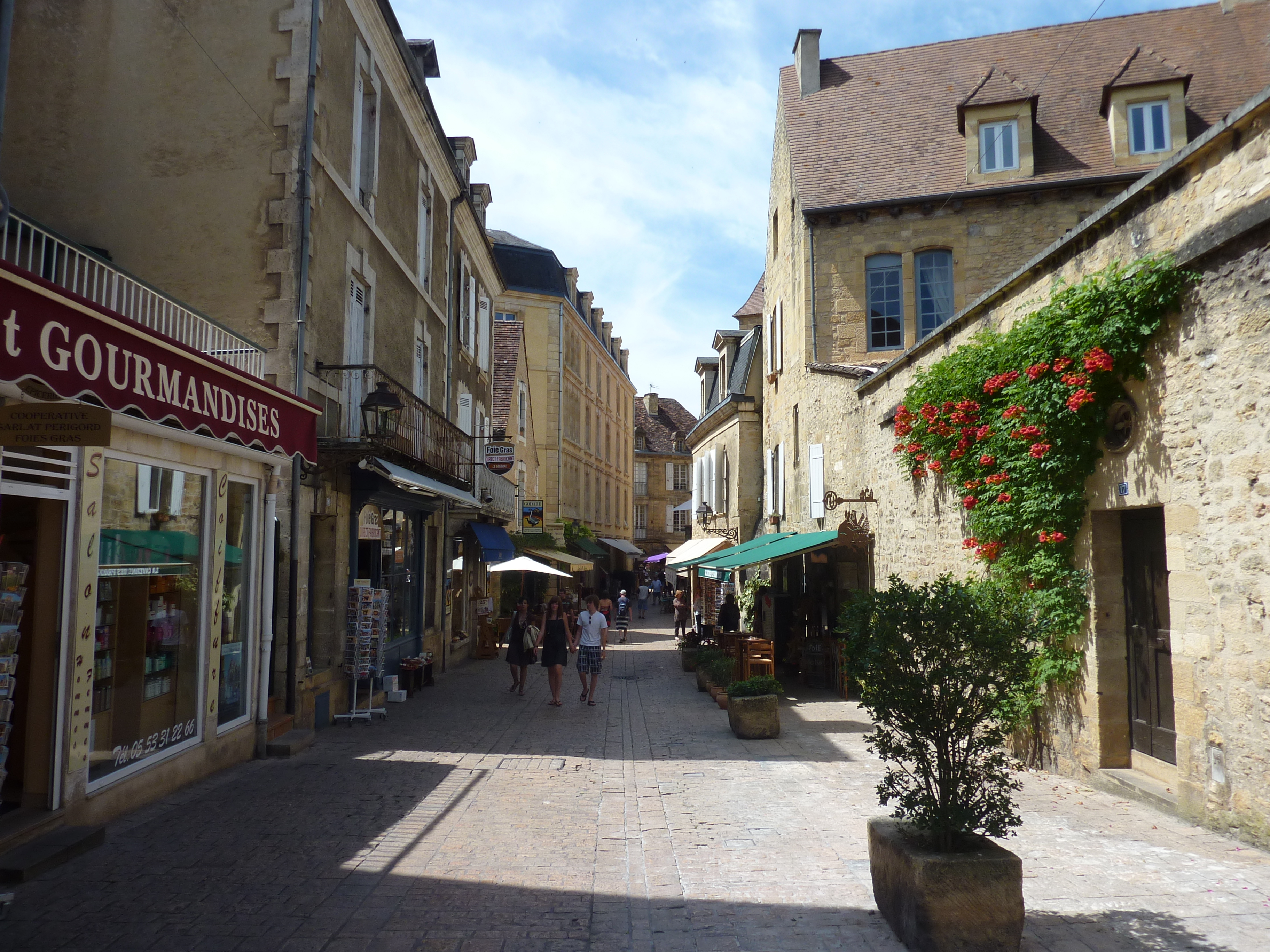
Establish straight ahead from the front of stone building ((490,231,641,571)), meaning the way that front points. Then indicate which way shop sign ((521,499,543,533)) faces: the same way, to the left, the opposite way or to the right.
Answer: to the right

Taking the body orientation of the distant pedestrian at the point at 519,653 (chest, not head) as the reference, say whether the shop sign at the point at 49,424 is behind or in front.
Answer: in front

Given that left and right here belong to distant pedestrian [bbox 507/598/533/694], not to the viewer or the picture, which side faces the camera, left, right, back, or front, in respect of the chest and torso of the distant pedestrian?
front

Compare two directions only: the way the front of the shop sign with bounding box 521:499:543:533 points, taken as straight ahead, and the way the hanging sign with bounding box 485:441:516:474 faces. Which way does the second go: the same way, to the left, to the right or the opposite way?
the same way

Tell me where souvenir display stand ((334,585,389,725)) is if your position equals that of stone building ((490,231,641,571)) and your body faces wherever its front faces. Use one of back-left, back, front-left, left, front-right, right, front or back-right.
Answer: right

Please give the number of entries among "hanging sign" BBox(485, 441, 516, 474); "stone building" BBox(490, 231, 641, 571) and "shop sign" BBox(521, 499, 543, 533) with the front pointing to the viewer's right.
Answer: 1

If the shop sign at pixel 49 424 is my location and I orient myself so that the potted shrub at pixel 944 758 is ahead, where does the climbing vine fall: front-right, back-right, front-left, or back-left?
front-left

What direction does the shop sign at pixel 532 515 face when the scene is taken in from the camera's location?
facing the viewer

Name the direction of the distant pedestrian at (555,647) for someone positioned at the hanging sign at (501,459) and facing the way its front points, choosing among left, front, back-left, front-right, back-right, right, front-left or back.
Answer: front

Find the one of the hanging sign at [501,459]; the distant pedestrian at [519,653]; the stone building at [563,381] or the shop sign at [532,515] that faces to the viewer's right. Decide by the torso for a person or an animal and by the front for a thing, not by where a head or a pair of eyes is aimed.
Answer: the stone building

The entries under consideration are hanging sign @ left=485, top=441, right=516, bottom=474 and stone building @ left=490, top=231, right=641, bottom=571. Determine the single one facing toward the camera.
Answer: the hanging sign

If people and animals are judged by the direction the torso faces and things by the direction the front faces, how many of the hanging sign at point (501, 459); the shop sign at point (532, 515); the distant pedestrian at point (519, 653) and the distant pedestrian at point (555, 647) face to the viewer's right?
0

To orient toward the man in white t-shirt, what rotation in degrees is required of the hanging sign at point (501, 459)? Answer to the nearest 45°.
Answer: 0° — it already faces them

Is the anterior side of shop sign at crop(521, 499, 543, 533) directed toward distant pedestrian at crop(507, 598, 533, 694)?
yes

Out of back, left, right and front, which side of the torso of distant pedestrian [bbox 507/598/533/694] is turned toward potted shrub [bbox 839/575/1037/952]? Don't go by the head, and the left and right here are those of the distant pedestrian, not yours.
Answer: front

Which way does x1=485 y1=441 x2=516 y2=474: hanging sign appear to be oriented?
toward the camera

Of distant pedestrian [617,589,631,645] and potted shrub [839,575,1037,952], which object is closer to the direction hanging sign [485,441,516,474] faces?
the potted shrub

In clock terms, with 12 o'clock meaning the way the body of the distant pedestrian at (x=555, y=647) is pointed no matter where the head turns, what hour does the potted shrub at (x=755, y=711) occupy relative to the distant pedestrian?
The potted shrub is roughly at 11 o'clock from the distant pedestrian.

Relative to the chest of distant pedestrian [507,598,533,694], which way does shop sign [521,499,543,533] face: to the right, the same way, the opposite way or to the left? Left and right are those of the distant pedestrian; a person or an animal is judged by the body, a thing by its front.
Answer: the same way
